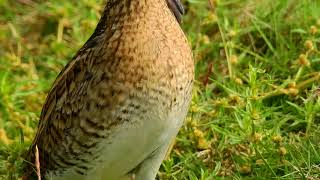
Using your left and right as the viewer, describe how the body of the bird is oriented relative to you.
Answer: facing the viewer and to the right of the viewer
